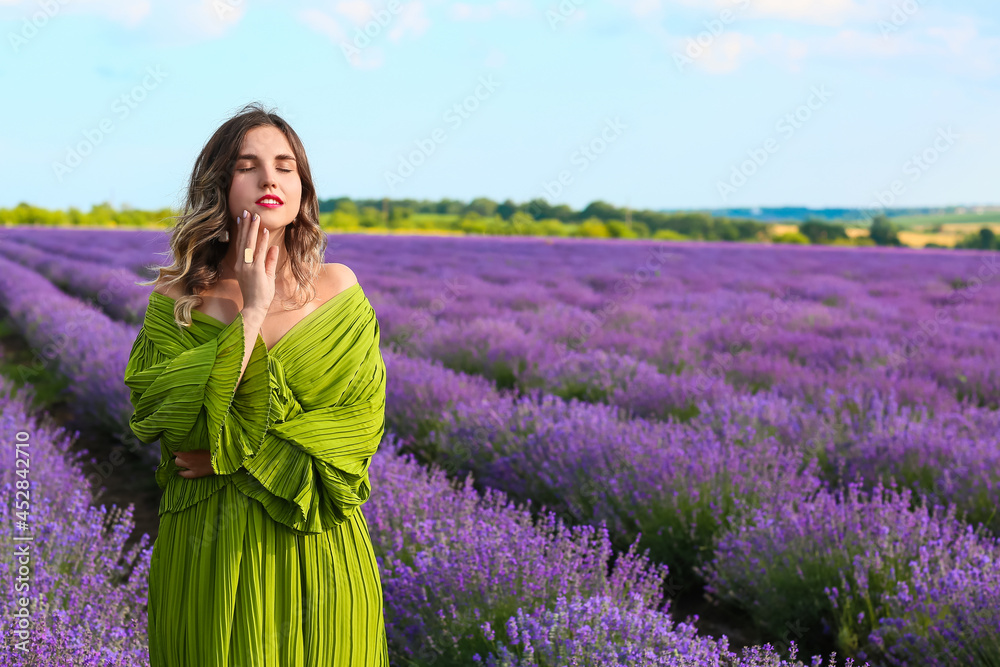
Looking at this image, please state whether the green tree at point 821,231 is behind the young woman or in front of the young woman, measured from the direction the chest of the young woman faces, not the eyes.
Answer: behind

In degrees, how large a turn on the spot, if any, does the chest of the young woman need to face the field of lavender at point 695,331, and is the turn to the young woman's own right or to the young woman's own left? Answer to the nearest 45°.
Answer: approximately 135° to the young woman's own left

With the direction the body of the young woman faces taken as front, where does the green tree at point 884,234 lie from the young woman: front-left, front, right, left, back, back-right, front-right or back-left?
back-left

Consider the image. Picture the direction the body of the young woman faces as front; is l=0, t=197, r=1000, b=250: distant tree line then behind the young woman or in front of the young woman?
behind

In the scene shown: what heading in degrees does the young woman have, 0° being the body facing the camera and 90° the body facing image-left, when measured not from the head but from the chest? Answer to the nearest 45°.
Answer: approximately 0°

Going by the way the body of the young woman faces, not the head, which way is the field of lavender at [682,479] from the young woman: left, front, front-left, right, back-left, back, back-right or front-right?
back-left
